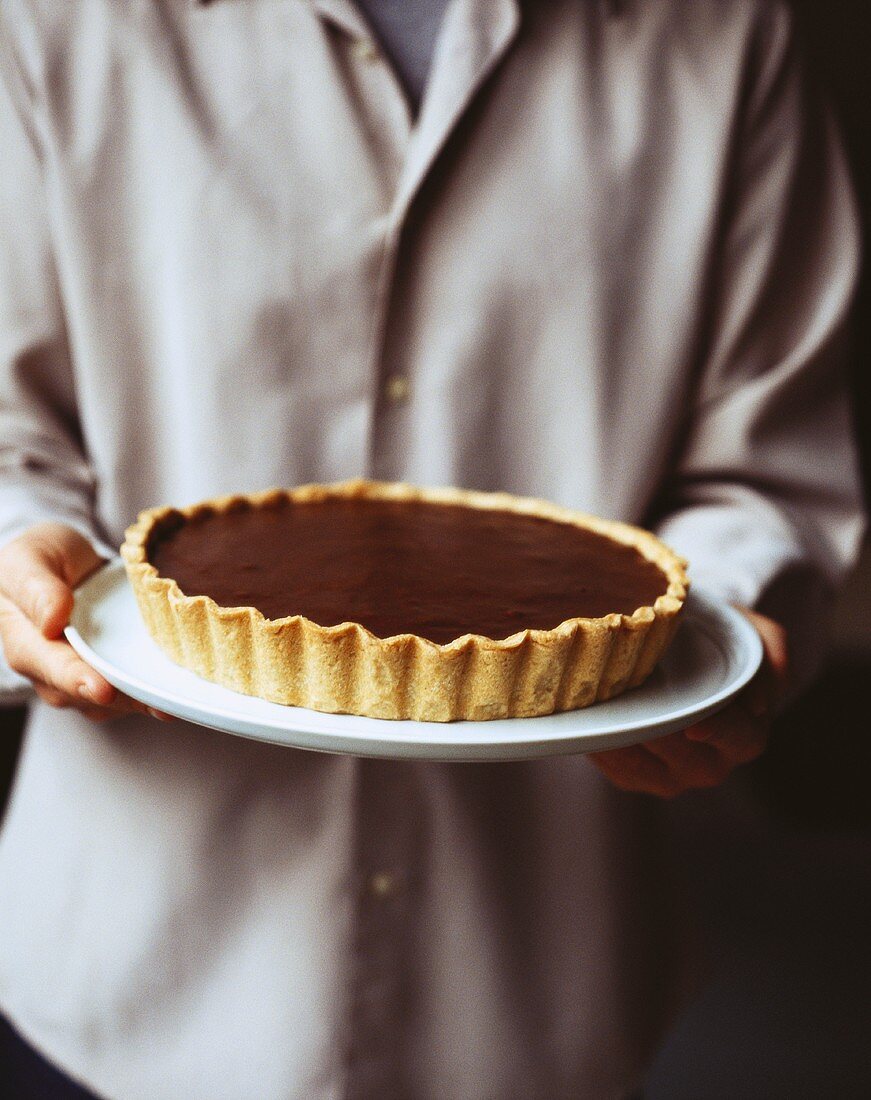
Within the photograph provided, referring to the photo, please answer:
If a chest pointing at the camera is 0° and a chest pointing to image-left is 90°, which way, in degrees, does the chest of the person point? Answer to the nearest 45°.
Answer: approximately 0°
